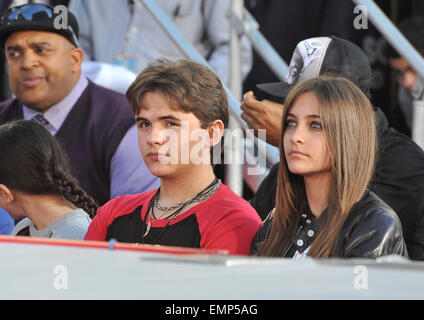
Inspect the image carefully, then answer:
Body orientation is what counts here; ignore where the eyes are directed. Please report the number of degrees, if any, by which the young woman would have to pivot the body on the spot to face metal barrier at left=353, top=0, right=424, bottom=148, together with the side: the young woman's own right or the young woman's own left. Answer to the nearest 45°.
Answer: approximately 135° to the young woman's own right

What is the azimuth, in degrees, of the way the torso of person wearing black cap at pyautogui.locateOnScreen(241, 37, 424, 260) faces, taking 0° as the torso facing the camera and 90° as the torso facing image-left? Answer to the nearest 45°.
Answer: approximately 90°

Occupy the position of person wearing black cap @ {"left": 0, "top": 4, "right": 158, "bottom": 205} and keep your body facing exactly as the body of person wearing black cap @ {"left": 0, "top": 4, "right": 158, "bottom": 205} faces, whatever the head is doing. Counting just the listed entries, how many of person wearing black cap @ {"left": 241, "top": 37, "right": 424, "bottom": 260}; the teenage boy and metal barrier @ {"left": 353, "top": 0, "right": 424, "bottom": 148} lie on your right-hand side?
0

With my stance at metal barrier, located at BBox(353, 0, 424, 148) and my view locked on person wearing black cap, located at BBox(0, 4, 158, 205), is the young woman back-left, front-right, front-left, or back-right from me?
front-left

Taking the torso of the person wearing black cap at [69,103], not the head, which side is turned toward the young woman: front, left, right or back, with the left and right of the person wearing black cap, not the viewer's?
left

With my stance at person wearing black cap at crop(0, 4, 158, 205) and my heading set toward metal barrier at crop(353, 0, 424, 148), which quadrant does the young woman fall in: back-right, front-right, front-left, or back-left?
front-right

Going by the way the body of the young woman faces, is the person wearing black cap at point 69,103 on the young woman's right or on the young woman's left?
on the young woman's right

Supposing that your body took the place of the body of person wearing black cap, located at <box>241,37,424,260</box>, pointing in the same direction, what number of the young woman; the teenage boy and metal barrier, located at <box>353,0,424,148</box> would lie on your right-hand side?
1

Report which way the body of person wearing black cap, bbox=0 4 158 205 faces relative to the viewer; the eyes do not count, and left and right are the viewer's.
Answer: facing the viewer and to the left of the viewer

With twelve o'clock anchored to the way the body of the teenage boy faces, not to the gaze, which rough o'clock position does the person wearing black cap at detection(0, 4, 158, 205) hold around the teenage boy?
The person wearing black cap is roughly at 4 o'clock from the teenage boy.

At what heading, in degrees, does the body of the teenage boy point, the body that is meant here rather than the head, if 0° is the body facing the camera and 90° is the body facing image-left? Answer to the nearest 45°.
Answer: approximately 45°

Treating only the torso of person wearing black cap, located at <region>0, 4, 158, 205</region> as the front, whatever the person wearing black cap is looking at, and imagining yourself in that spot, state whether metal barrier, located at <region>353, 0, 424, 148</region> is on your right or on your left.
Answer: on your left

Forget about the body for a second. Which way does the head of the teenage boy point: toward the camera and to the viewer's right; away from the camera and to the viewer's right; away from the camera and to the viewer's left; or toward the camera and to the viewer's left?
toward the camera and to the viewer's left

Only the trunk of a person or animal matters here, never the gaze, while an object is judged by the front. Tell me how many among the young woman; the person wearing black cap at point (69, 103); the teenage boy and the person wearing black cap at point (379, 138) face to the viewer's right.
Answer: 0
